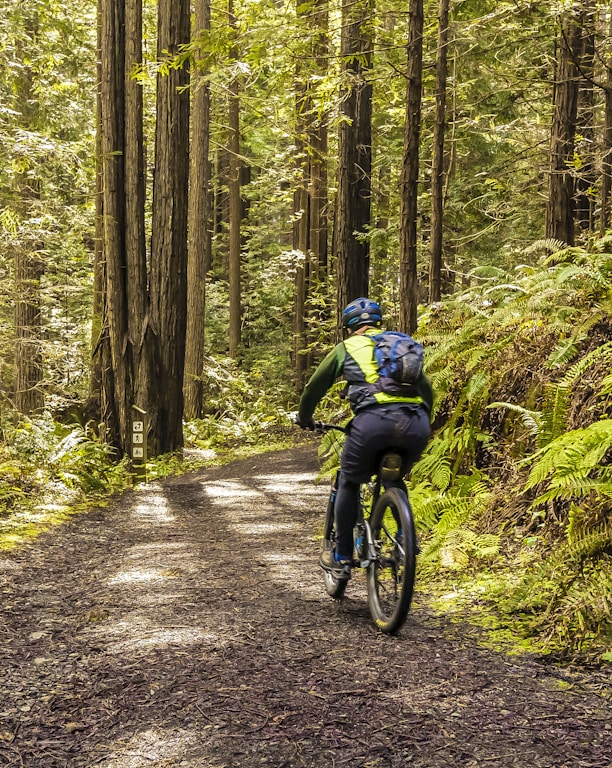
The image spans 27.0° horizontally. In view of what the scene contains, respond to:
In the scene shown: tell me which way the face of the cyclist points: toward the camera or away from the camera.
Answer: away from the camera

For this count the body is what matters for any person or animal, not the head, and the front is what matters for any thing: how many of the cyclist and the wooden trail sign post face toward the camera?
1

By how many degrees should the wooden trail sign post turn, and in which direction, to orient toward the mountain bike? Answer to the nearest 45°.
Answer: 0° — it already faces it

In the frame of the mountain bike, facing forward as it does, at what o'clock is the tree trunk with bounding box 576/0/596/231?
The tree trunk is roughly at 2 o'clock from the mountain bike.

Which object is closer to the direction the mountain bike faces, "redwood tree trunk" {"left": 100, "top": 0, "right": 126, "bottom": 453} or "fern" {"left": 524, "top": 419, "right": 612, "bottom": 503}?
the redwood tree trunk

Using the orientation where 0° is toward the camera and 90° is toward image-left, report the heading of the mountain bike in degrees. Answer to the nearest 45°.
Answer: approximately 135°

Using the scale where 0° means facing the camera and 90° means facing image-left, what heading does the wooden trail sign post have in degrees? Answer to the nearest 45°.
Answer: approximately 0°

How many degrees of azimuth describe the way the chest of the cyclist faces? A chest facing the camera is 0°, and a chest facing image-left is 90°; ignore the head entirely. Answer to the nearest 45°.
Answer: approximately 135°
